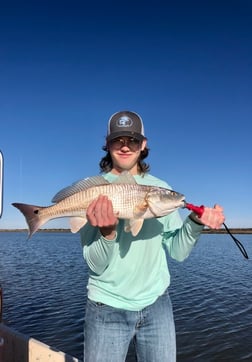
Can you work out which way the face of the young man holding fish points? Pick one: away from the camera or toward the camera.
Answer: toward the camera

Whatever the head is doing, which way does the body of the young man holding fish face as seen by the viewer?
toward the camera

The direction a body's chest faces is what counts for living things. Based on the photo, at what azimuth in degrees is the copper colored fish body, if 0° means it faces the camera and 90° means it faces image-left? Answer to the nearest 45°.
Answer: approximately 270°
